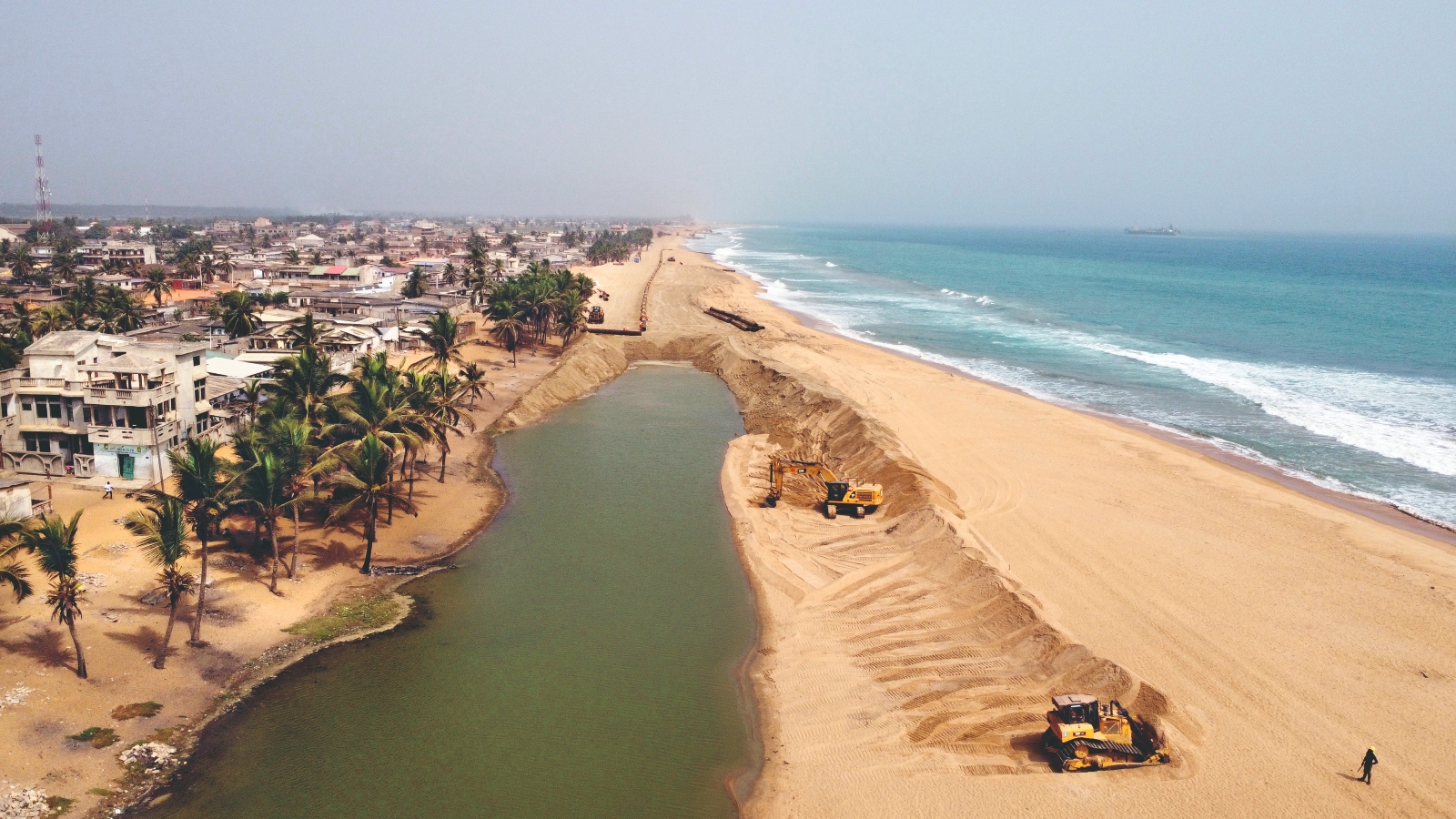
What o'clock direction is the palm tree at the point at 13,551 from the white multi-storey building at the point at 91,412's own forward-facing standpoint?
The palm tree is roughly at 12 o'clock from the white multi-storey building.

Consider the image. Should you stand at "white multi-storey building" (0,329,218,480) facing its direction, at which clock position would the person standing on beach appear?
The person standing on beach is roughly at 11 o'clock from the white multi-storey building.

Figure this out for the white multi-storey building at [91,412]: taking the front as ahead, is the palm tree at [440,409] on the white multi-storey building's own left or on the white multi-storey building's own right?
on the white multi-storey building's own left

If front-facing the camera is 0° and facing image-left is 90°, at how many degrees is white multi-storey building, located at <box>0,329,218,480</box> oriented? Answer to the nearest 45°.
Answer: approximately 0°

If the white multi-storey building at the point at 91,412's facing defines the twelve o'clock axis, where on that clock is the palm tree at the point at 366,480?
The palm tree is roughly at 11 o'clock from the white multi-storey building.

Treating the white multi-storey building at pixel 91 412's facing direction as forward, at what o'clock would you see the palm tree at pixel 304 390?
The palm tree is roughly at 10 o'clock from the white multi-storey building.

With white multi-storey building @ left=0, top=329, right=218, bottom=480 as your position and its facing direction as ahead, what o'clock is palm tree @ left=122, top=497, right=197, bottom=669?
The palm tree is roughly at 12 o'clock from the white multi-storey building.

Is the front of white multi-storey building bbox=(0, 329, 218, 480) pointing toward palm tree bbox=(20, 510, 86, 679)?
yes
